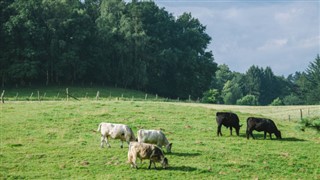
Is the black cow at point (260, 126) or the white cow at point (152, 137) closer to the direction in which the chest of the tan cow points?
the black cow

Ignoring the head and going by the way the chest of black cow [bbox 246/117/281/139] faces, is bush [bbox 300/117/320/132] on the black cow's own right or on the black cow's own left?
on the black cow's own left

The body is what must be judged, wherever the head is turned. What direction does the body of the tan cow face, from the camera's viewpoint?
to the viewer's right

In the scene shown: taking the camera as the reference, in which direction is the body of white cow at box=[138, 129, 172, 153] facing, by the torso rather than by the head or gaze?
to the viewer's right
